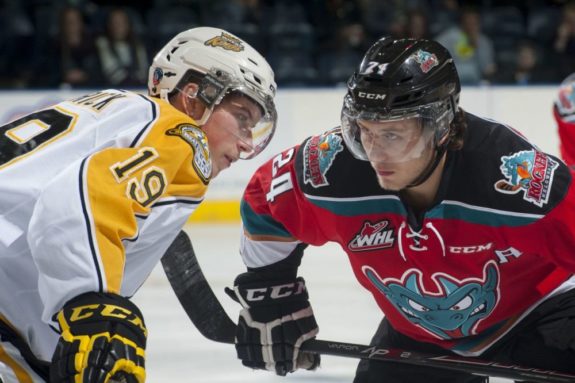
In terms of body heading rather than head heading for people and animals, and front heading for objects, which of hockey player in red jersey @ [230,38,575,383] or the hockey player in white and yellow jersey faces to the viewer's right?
the hockey player in white and yellow jersey

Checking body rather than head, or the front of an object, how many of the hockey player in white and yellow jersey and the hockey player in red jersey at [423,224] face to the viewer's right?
1

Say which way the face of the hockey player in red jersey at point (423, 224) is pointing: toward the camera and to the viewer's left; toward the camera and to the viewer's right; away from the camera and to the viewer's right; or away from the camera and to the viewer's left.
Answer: toward the camera and to the viewer's left

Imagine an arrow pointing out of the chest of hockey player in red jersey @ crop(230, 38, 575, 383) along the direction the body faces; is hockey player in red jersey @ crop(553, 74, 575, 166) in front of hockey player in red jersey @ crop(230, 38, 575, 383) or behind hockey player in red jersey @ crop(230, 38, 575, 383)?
behind

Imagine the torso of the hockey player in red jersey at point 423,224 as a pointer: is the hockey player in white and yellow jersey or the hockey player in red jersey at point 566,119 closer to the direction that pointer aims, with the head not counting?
the hockey player in white and yellow jersey

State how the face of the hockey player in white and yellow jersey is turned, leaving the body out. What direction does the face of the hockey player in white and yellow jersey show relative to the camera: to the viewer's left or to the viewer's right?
to the viewer's right

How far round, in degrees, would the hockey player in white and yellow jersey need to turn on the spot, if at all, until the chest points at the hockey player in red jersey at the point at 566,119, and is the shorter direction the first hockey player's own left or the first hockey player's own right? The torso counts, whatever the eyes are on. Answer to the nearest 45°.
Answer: approximately 45° to the first hockey player's own left

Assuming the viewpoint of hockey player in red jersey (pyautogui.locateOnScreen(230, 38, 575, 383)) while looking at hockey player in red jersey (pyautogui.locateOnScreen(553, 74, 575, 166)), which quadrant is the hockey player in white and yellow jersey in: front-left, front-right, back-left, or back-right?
back-left

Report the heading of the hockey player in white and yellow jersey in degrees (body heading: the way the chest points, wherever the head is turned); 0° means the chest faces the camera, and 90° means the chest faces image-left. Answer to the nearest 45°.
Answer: approximately 270°

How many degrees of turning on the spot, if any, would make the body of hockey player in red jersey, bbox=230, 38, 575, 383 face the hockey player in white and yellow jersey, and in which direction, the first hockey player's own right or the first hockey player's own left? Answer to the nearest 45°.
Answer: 0° — they already face them

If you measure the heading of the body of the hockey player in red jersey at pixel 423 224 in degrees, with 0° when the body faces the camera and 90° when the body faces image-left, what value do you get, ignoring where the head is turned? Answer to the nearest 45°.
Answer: approximately 45°
